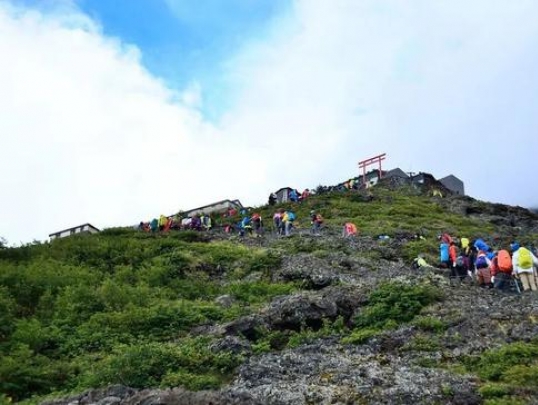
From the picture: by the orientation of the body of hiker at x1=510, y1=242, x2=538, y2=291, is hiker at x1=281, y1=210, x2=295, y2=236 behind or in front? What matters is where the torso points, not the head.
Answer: in front

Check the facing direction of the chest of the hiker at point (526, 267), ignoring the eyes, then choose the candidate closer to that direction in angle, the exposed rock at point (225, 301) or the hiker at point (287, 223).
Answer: the hiker

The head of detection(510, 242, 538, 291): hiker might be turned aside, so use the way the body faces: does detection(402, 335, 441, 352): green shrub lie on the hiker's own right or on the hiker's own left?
on the hiker's own left

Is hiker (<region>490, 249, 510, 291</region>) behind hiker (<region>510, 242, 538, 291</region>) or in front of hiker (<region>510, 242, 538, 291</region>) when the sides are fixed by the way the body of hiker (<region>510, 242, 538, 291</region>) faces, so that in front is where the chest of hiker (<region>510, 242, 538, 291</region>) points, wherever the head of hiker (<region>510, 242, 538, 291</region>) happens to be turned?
in front

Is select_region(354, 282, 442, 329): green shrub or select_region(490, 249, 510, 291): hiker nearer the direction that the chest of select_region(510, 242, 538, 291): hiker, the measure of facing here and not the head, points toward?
the hiker

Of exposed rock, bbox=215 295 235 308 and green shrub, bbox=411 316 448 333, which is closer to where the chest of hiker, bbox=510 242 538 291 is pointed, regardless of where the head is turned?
the exposed rock

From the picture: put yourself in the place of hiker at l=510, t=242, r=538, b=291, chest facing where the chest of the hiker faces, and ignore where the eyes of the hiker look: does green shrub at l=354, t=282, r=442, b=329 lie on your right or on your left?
on your left

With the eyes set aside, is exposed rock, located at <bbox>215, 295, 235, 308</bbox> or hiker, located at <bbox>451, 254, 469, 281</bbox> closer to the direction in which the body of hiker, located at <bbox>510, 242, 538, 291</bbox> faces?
the hiker

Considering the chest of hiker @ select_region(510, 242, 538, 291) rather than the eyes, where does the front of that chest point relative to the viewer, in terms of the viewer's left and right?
facing away from the viewer and to the left of the viewer

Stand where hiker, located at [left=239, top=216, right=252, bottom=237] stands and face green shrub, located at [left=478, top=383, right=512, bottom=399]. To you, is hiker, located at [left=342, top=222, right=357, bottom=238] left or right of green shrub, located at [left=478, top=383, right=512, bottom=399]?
left
